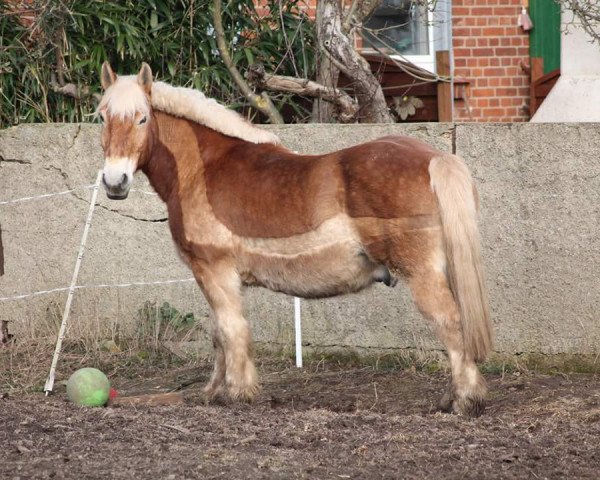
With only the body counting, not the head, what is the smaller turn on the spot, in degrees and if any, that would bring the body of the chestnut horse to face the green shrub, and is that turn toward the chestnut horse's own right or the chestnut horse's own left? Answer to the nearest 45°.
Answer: approximately 45° to the chestnut horse's own right

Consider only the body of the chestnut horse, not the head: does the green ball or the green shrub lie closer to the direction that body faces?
the green ball

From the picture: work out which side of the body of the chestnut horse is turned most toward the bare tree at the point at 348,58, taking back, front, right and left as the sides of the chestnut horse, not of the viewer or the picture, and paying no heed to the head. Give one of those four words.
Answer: right

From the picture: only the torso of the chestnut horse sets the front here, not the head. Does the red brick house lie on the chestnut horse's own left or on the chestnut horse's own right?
on the chestnut horse's own right

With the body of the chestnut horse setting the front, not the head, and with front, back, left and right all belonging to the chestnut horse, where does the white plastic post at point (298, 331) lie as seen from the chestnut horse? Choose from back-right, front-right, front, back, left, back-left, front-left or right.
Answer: right

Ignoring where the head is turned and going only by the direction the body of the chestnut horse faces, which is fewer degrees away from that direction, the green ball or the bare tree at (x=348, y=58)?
the green ball

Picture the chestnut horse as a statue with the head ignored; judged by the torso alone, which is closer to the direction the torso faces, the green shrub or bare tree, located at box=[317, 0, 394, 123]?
the green shrub

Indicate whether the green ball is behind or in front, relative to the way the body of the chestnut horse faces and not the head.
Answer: in front

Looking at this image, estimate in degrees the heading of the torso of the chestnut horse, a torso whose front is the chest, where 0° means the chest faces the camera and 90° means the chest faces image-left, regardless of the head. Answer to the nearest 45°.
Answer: approximately 90°

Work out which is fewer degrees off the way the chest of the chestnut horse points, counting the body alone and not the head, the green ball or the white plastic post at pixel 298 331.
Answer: the green ball

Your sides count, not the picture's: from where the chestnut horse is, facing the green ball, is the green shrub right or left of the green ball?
right
